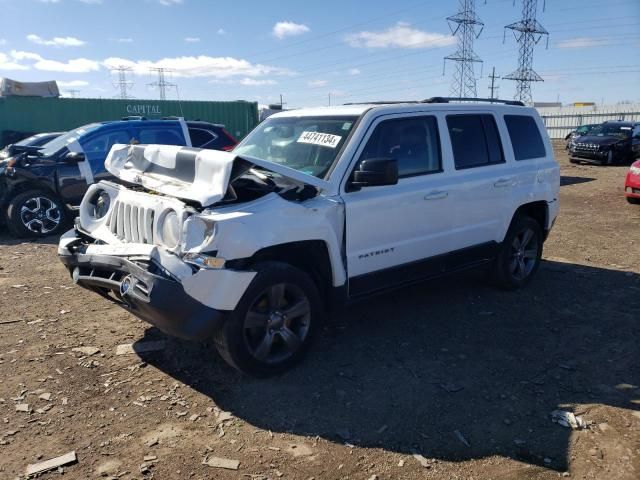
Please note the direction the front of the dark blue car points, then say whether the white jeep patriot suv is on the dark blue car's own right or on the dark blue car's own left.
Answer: on the dark blue car's own left

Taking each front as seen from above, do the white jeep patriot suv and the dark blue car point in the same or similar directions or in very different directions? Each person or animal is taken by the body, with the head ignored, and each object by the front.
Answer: same or similar directions

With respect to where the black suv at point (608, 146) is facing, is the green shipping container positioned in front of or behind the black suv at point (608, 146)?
in front

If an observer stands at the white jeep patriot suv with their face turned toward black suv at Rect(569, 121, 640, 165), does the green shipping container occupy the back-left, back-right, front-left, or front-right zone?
front-left

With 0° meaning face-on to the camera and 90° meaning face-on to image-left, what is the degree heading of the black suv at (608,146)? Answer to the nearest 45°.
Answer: approximately 45°

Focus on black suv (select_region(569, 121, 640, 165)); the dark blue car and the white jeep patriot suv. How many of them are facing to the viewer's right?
0

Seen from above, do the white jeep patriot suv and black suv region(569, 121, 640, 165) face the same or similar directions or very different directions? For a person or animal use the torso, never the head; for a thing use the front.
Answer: same or similar directions

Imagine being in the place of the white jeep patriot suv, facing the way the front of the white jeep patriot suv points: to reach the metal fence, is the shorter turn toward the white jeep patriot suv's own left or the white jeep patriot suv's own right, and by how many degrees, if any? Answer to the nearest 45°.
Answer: approximately 180°

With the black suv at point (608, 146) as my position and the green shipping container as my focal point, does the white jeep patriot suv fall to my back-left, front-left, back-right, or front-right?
front-left

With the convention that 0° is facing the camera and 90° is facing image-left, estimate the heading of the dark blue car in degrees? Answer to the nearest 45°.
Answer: approximately 90°

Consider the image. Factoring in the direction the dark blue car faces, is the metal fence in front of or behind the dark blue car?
behind

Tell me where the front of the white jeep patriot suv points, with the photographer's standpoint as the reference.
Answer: facing the viewer and to the left of the viewer

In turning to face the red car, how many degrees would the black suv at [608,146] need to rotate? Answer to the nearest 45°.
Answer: approximately 45° to its left

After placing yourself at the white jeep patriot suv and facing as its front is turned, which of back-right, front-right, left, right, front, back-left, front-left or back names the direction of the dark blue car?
right

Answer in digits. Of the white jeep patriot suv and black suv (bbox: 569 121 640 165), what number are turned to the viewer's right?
0
